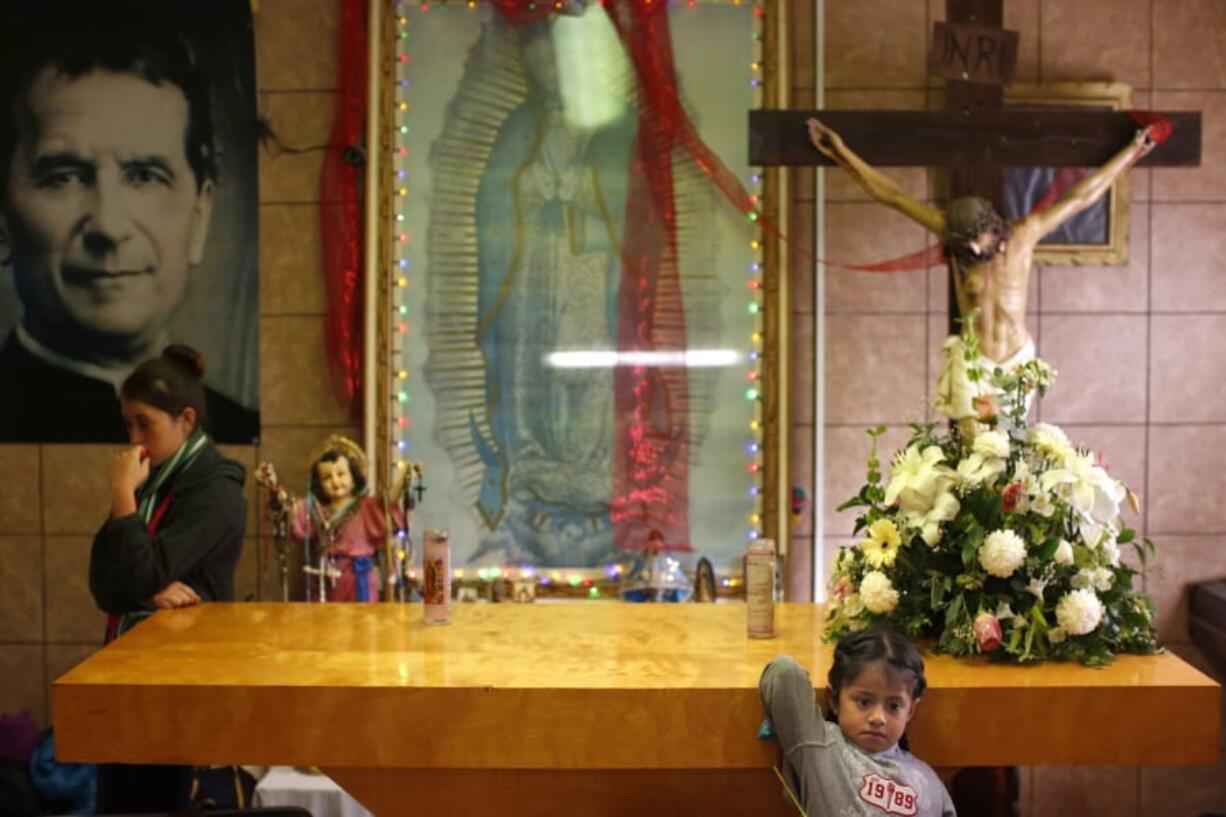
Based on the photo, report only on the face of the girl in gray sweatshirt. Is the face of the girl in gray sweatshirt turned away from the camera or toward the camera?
toward the camera

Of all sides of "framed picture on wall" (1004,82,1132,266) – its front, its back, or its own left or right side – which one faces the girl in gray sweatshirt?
front

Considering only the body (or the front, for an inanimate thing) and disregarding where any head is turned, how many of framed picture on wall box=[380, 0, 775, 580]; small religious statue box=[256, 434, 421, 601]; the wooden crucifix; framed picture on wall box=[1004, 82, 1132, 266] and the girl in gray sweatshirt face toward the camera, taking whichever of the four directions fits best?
5

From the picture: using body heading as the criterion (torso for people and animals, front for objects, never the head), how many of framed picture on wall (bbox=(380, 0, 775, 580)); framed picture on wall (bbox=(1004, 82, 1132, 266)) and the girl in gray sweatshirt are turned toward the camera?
3

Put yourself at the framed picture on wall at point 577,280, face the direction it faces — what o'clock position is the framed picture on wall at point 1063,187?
the framed picture on wall at point 1063,187 is roughly at 9 o'clock from the framed picture on wall at point 577,280.

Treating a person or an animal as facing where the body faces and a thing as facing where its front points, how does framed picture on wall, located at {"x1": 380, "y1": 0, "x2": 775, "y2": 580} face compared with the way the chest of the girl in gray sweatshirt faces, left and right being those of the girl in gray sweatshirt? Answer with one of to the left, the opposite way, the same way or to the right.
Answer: the same way

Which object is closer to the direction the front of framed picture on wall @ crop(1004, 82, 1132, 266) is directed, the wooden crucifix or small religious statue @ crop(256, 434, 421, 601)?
the wooden crucifix

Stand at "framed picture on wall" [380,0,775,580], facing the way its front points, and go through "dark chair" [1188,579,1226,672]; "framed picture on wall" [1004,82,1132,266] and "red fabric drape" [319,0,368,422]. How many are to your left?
2

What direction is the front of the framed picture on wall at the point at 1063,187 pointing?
toward the camera

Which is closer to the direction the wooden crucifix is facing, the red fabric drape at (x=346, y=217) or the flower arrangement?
the flower arrangement

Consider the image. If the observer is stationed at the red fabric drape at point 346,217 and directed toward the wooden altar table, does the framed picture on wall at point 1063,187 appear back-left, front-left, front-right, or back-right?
front-left

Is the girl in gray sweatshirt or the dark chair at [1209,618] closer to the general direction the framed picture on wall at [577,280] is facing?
the girl in gray sweatshirt

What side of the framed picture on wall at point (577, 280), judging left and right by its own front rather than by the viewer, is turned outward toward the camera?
front

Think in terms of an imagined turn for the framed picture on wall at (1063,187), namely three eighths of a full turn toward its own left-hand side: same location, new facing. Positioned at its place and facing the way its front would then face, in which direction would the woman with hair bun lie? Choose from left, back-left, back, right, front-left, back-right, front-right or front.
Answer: back

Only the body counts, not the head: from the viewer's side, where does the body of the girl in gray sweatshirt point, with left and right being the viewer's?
facing the viewer

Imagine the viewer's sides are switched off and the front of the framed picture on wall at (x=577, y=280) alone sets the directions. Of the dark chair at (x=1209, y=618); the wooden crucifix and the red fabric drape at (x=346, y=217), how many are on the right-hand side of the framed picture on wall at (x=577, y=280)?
1

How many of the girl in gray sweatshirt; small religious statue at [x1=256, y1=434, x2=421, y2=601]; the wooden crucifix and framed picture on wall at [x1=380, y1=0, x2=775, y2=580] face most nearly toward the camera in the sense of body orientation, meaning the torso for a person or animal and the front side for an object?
4
